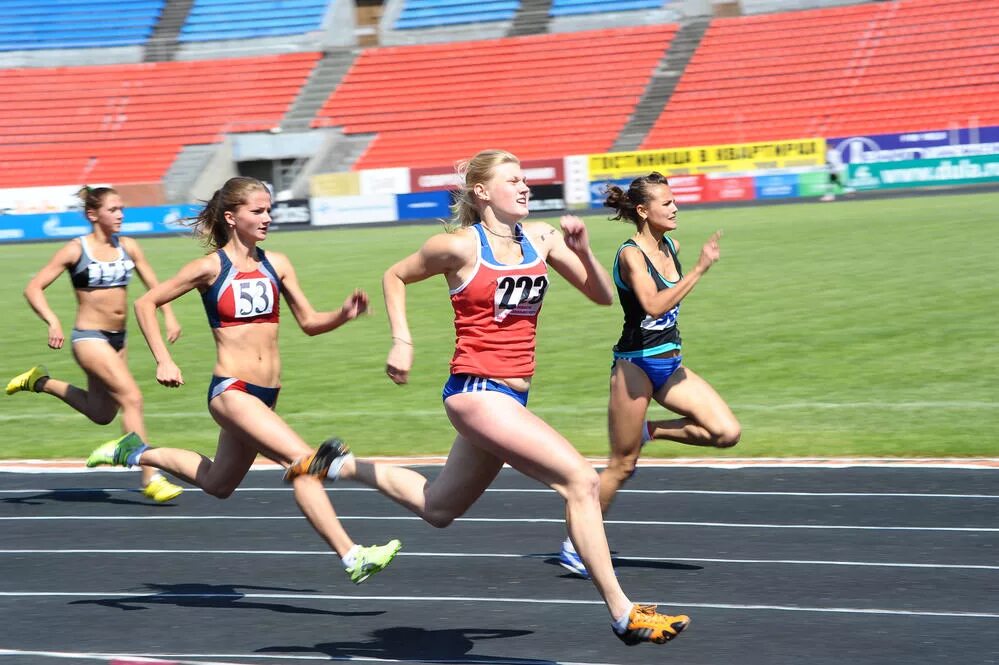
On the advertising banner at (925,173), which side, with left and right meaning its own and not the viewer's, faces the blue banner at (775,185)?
right

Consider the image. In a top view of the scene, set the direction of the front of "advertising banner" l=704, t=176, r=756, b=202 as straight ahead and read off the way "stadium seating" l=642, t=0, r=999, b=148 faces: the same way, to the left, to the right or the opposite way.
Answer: the same way

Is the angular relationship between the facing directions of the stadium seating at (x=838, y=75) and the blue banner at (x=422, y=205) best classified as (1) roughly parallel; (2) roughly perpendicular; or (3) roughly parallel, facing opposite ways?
roughly parallel

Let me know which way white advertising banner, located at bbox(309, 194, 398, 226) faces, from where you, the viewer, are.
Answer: facing the viewer

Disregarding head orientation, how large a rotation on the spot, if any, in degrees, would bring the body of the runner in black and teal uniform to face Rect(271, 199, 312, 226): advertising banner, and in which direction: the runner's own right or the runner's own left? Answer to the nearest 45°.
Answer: approximately 135° to the runner's own left

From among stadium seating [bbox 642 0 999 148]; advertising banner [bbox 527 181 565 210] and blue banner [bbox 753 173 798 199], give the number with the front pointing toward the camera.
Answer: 3

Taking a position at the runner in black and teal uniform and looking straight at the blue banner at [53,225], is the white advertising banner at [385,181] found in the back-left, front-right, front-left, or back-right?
front-right

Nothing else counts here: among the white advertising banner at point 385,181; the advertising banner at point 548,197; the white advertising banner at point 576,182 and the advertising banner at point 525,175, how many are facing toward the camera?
4

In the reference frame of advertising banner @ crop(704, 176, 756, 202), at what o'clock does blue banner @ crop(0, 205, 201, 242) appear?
The blue banner is roughly at 3 o'clock from the advertising banner.

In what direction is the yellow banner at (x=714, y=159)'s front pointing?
toward the camera

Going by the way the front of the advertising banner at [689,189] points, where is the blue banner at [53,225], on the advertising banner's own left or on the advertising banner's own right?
on the advertising banner's own right

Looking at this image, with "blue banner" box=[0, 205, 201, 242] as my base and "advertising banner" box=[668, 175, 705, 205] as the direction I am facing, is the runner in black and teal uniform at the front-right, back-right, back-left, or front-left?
front-right

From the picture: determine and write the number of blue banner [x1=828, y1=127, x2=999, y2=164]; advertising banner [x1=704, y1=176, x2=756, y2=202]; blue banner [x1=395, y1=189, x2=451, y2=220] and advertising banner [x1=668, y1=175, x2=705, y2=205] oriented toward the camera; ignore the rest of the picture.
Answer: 4

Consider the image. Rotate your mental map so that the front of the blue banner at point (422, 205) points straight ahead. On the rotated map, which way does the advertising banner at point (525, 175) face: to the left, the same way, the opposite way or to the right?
the same way

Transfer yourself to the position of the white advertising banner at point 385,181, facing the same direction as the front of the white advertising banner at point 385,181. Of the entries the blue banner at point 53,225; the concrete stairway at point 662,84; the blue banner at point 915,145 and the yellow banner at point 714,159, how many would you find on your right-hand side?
1

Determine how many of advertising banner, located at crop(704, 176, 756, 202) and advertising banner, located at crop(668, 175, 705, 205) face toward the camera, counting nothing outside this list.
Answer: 2

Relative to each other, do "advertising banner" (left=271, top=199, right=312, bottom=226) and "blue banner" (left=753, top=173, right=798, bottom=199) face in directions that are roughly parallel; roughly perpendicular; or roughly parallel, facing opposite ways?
roughly parallel
